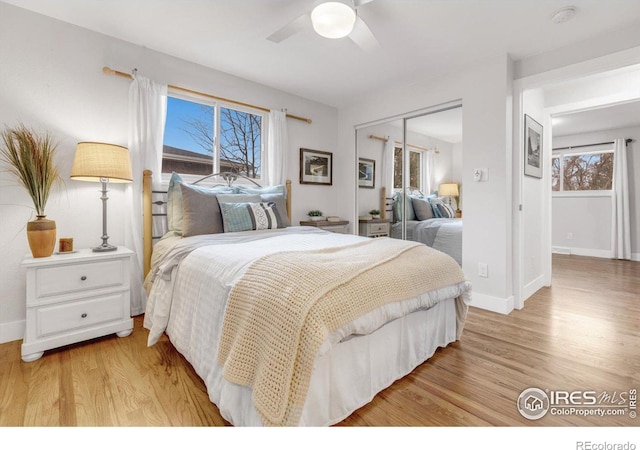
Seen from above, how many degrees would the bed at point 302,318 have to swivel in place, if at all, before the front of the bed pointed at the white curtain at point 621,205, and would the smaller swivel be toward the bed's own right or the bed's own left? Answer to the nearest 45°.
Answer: approximately 90° to the bed's own left

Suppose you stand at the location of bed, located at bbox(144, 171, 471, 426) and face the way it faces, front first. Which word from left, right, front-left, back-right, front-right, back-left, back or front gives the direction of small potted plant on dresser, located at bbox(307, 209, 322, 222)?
back-left

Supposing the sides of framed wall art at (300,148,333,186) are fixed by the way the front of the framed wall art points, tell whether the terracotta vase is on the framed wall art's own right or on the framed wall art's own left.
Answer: on the framed wall art's own right

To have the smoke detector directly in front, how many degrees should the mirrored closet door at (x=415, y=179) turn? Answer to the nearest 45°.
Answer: approximately 90° to its left

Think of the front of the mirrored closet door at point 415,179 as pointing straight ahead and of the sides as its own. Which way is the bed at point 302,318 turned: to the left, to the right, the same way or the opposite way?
to the left

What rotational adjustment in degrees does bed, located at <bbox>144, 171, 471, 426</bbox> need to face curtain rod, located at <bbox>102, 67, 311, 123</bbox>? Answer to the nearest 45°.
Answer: approximately 180°

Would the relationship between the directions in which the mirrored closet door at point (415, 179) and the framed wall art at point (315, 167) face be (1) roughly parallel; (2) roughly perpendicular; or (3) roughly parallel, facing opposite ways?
roughly perpendicular

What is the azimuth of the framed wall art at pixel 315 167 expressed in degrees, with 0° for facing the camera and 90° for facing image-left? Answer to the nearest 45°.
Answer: approximately 315°

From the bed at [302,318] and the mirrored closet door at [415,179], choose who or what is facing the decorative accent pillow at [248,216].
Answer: the mirrored closet door

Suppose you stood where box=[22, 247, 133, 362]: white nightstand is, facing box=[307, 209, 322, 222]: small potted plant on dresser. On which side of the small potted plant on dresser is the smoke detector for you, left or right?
right

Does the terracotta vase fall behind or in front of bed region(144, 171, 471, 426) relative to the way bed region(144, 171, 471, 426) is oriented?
behind

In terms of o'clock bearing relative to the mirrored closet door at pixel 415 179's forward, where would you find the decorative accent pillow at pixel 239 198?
The decorative accent pillow is roughly at 12 o'clock from the mirrored closet door.
